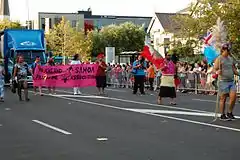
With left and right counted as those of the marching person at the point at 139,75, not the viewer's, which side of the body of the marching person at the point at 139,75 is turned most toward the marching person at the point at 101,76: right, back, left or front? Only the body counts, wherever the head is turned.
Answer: right

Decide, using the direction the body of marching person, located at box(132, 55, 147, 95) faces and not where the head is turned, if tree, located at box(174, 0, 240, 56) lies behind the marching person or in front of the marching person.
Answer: behind

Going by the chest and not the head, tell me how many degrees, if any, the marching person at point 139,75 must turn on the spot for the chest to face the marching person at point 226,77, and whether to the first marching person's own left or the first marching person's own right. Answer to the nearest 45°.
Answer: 0° — they already face them

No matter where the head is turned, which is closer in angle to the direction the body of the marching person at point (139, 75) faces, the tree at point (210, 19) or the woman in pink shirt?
the woman in pink shirt

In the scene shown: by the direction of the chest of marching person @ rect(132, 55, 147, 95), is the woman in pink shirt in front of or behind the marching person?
in front

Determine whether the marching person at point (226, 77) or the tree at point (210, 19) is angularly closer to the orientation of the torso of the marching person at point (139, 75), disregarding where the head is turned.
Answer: the marching person

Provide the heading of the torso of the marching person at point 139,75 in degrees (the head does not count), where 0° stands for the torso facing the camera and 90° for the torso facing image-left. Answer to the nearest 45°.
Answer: approximately 0°

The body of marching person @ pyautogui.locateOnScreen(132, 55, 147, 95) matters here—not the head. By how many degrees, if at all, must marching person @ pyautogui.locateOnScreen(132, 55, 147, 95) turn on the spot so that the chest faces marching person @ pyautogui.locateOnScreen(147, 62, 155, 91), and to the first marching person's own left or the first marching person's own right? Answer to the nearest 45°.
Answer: approximately 180°
